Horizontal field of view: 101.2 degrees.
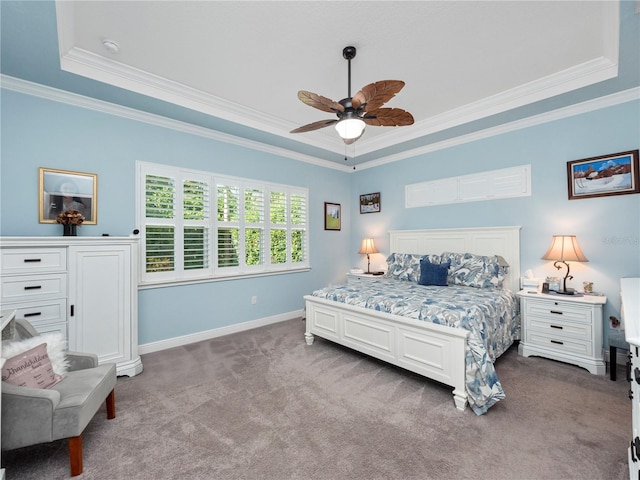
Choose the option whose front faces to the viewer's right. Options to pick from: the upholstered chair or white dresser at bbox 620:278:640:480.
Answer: the upholstered chair

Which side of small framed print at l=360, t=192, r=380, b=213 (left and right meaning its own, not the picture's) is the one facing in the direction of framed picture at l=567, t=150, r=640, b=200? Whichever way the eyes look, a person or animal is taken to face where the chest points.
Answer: left

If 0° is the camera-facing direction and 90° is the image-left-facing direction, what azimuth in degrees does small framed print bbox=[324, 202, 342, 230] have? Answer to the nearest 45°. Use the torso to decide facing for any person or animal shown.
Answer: approximately 315°

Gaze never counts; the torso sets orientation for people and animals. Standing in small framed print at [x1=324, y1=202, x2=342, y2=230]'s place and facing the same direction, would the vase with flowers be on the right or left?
on its right

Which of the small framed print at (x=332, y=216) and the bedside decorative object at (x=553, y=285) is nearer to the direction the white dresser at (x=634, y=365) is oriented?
the small framed print

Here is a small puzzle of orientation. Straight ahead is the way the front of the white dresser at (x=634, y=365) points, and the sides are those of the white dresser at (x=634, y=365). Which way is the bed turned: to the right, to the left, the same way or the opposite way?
to the left

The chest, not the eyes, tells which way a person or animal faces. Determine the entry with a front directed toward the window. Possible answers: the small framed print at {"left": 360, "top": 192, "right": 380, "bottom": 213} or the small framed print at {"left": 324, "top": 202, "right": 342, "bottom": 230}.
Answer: the small framed print at {"left": 360, "top": 192, "right": 380, "bottom": 213}

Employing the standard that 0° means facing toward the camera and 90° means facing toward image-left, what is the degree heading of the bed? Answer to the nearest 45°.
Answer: approximately 45°

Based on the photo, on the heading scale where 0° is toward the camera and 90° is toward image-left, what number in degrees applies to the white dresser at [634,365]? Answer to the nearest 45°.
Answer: approximately 90°

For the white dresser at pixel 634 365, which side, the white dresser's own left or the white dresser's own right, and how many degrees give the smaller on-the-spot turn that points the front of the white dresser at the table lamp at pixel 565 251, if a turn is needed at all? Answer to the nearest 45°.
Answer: approximately 90° to the white dresser's own right

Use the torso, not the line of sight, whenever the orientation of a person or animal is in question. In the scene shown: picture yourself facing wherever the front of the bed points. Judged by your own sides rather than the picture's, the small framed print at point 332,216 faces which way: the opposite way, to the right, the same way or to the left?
to the left

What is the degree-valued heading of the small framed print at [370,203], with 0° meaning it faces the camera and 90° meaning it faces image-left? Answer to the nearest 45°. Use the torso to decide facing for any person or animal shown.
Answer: approximately 45°

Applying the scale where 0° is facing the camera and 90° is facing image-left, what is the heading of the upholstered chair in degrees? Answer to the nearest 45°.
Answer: approximately 270°

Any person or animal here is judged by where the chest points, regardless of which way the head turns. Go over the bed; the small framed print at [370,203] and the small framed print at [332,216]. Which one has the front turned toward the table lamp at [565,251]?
the small framed print at [332,216]
